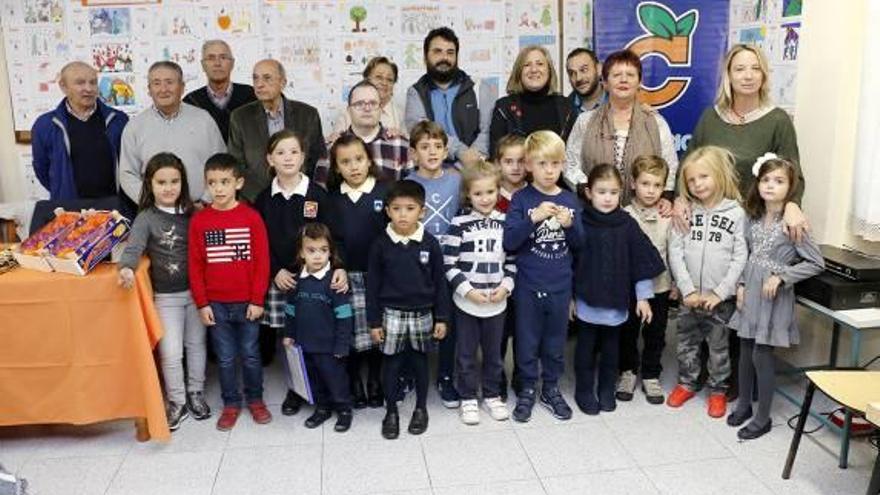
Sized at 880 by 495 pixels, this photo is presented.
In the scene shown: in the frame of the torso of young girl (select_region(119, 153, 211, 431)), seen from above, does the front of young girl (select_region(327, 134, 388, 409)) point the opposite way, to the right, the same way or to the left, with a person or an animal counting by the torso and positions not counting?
the same way

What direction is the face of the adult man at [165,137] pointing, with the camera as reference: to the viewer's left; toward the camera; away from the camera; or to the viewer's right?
toward the camera

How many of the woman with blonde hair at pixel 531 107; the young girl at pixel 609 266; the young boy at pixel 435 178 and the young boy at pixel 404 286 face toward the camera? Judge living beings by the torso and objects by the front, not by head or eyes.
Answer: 4

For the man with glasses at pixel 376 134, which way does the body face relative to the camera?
toward the camera

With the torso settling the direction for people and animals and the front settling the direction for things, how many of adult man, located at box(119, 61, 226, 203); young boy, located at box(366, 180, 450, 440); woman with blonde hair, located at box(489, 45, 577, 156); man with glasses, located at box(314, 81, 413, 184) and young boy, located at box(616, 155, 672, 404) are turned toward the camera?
5

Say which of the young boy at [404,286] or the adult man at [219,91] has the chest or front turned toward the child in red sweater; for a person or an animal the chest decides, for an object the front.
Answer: the adult man

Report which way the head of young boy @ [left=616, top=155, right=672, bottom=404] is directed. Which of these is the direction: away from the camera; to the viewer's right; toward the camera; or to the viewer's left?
toward the camera

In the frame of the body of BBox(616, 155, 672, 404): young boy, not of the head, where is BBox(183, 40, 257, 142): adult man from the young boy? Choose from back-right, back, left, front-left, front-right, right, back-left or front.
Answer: right

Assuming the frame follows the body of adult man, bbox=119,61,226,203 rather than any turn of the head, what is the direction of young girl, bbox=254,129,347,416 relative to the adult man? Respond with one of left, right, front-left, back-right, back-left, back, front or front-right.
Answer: front-left

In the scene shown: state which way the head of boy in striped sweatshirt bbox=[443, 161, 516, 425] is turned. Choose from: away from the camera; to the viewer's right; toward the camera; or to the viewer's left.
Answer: toward the camera

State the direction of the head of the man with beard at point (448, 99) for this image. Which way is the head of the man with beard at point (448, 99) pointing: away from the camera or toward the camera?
toward the camera

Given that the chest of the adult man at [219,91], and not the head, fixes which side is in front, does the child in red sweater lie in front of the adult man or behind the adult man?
in front

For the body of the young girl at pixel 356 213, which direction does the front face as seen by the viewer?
toward the camera

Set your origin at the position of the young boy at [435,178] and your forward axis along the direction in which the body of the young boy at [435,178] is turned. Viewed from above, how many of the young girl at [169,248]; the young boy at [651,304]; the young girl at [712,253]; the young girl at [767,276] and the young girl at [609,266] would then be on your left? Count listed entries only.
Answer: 4

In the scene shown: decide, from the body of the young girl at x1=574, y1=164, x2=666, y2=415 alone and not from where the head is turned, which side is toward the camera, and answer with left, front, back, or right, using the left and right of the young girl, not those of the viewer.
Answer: front

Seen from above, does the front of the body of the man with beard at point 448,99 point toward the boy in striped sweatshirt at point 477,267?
yes
